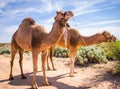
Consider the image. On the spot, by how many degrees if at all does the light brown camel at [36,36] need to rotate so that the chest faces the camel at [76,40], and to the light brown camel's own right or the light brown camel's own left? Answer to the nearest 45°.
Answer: approximately 90° to the light brown camel's own left

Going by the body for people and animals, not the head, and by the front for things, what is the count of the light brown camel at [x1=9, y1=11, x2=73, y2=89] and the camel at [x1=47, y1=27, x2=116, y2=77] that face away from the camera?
0

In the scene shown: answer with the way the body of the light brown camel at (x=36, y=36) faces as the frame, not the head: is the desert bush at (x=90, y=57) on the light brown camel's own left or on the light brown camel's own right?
on the light brown camel's own left

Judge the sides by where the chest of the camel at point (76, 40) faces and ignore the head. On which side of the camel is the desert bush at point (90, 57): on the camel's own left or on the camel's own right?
on the camel's own left

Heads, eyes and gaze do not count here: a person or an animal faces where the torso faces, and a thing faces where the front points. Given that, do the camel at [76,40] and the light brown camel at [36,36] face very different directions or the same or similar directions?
same or similar directions

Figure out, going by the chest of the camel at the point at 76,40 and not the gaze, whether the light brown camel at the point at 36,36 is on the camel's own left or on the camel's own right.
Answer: on the camel's own right

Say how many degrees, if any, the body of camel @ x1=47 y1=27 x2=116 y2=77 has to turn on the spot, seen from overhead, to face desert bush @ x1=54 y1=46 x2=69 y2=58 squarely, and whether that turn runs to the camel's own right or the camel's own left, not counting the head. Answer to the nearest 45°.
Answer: approximately 135° to the camel's own left
